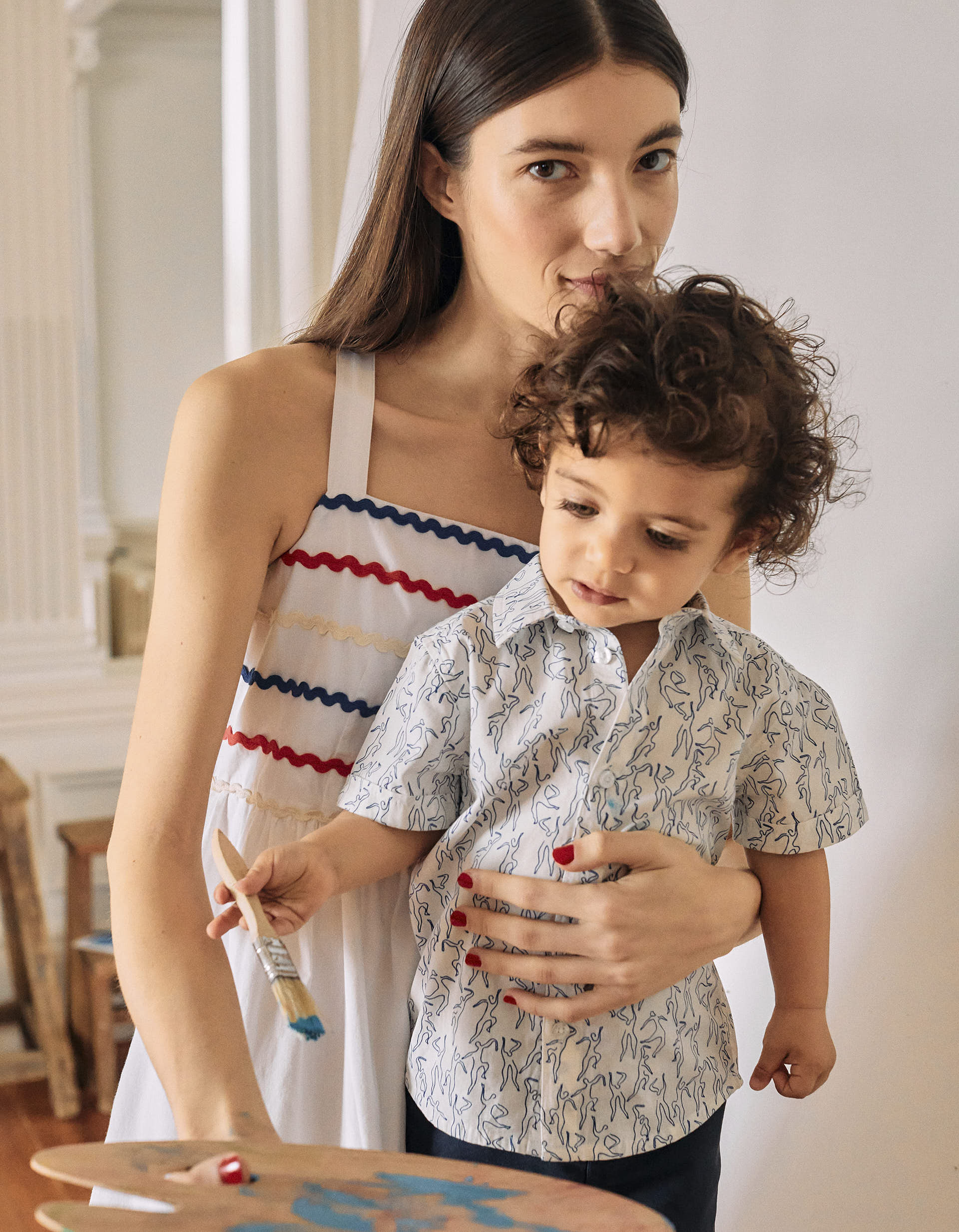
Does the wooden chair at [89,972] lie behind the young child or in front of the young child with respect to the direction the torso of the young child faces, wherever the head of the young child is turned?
behind

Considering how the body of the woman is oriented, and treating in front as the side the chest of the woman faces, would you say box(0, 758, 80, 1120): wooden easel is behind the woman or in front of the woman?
behind

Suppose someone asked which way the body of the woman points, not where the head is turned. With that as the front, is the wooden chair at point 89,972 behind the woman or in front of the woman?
behind

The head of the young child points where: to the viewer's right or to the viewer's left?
to the viewer's left

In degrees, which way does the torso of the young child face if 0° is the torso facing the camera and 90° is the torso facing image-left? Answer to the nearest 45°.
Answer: approximately 0°

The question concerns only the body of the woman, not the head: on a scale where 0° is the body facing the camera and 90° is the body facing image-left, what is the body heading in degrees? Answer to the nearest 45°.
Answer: approximately 315°
